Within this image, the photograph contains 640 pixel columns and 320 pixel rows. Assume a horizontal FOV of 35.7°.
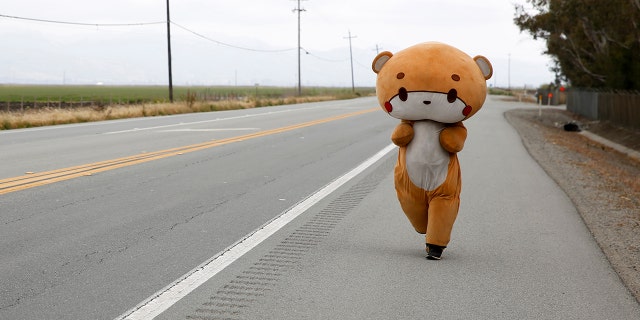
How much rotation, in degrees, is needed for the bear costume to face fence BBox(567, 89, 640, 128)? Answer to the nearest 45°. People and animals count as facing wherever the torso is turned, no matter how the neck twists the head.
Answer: approximately 180°

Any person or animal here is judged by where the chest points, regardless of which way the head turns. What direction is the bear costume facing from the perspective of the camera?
toward the camera
